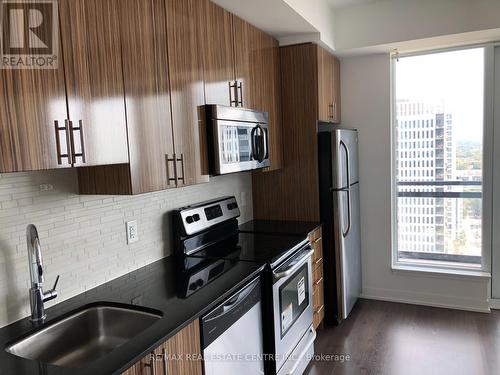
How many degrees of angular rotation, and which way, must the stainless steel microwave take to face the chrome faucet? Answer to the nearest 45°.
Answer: approximately 90° to its right

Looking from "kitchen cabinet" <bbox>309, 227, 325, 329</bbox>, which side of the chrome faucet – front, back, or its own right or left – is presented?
left

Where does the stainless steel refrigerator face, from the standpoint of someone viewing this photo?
facing to the right of the viewer

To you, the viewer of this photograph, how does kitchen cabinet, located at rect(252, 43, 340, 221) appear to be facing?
facing to the right of the viewer

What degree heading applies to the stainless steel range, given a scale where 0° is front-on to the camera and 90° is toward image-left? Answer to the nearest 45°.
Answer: approximately 315°

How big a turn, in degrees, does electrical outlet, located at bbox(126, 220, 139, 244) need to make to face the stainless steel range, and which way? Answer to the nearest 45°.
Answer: approximately 45° to its left

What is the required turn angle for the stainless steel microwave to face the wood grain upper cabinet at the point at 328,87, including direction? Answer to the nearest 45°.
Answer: approximately 90° to its left

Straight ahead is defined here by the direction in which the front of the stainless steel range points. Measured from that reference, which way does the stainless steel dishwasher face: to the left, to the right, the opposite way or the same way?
the same way

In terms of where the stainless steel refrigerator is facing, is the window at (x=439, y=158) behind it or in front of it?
in front

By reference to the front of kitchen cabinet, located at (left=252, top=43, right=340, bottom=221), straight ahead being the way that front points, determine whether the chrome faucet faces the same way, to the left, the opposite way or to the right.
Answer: the same way

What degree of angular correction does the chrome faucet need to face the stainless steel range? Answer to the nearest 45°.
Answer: approximately 45° to its left

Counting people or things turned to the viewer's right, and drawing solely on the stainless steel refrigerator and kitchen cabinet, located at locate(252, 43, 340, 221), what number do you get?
2
